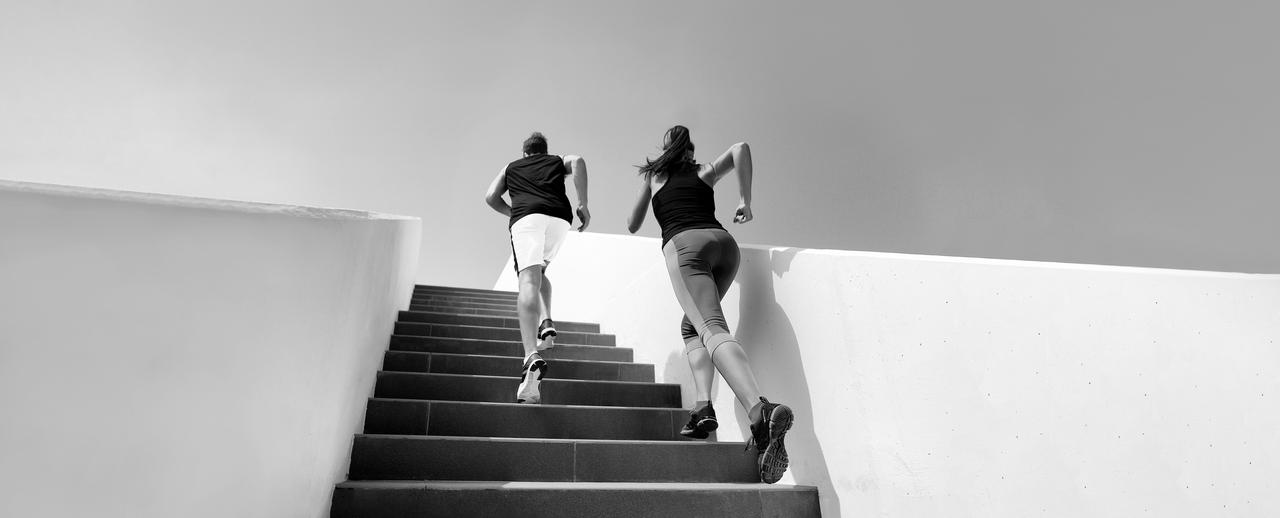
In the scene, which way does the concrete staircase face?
toward the camera

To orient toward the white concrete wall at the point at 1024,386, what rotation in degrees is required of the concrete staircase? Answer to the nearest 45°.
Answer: approximately 45° to its left
